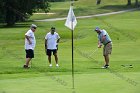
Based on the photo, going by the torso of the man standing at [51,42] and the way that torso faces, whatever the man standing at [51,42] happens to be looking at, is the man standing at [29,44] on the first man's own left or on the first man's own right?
on the first man's own right
